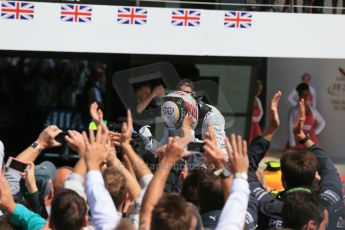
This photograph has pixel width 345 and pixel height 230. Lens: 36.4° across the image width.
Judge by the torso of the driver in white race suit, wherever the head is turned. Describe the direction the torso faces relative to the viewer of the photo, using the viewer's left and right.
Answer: facing the viewer and to the left of the viewer
